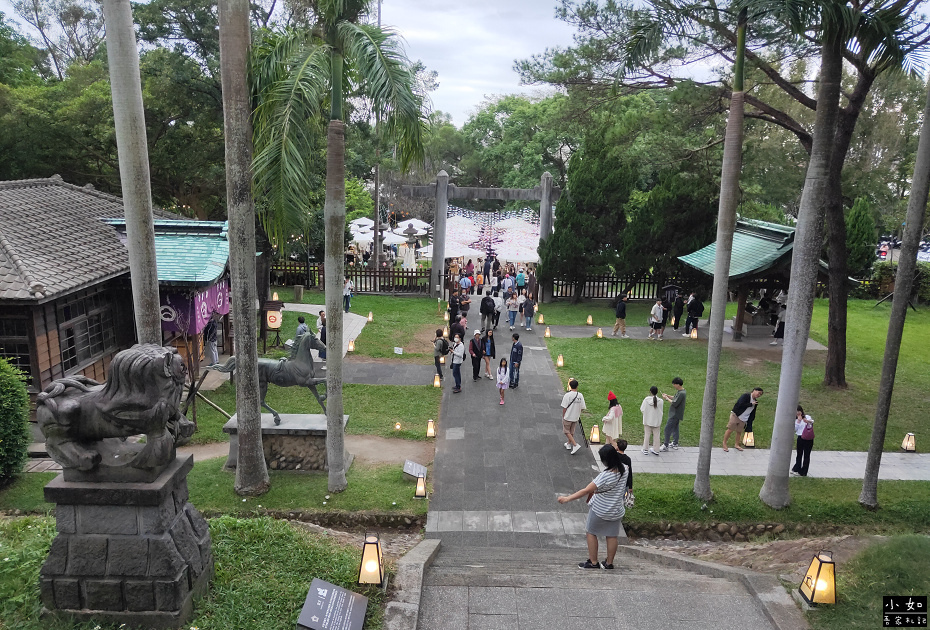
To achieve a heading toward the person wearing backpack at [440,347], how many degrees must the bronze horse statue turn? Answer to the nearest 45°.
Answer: approximately 45° to its left

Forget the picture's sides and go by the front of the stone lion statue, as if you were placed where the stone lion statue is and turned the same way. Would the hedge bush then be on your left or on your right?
on your left

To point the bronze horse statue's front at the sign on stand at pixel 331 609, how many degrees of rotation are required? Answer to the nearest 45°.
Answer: approximately 90° to its right

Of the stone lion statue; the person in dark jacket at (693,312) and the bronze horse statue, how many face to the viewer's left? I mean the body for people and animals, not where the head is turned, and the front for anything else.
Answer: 1

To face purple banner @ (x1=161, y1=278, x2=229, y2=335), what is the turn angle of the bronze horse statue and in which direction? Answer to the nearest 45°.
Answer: approximately 135° to its left

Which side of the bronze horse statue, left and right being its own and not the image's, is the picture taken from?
right

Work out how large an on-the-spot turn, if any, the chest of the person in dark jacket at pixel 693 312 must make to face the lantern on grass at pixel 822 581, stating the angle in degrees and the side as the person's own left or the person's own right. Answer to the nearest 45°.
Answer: approximately 90° to the person's own left

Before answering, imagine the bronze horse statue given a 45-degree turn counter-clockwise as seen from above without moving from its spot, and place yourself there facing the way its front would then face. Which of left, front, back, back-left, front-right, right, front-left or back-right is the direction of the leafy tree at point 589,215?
front

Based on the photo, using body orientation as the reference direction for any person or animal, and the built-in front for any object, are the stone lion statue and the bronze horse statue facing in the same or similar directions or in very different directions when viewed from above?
same or similar directions

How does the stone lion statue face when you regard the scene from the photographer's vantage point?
facing to the right of the viewer
